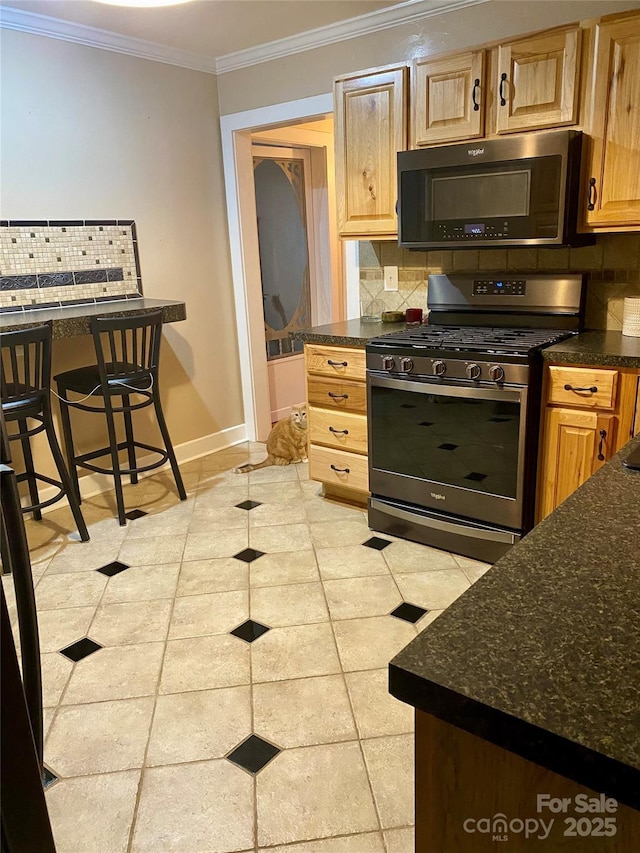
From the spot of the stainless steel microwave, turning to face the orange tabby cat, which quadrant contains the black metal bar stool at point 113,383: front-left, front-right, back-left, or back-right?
front-left

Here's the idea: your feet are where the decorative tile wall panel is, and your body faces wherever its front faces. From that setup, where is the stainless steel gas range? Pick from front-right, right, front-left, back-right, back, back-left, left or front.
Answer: front

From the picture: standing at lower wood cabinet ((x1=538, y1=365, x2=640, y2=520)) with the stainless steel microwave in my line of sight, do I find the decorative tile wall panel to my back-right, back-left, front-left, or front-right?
front-left

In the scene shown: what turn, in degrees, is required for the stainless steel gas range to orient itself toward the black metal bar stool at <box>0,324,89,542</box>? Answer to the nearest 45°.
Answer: approximately 45° to its right

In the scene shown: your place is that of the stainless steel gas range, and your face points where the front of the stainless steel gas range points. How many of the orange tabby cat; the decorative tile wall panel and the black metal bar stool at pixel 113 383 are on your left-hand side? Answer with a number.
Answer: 0

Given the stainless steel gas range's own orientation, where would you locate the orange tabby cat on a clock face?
The orange tabby cat is roughly at 3 o'clock from the stainless steel gas range.

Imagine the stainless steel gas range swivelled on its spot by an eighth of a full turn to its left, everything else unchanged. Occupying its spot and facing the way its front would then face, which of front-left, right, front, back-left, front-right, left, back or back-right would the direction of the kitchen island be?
front

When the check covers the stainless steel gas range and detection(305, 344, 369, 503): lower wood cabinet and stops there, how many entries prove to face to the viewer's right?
0

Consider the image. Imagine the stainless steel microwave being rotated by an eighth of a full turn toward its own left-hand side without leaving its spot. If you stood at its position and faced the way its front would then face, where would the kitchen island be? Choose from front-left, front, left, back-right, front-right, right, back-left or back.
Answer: front

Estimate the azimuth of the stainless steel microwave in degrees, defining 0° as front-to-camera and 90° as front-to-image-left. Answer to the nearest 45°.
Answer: approximately 45°

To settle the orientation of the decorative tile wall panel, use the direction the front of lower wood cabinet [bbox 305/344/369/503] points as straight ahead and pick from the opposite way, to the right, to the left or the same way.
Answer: to the left

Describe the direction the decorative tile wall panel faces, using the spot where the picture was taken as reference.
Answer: facing the viewer and to the right of the viewer

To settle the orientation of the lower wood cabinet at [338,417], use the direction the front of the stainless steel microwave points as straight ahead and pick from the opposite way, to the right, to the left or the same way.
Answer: the same way

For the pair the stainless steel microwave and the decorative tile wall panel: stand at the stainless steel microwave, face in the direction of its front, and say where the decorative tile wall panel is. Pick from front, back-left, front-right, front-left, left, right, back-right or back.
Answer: front-right
